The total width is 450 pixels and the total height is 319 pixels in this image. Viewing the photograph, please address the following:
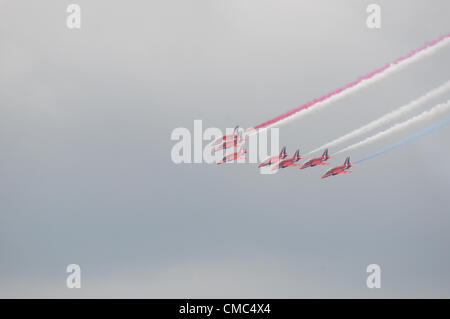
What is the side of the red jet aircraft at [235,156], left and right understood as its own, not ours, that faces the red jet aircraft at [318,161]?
back

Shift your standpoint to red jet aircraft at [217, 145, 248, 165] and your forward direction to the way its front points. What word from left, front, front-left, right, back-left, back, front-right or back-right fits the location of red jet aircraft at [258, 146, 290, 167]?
back

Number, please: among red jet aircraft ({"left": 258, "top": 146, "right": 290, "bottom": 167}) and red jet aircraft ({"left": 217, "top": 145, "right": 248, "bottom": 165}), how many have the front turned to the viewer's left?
2

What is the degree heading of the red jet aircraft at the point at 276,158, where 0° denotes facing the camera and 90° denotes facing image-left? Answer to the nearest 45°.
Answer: approximately 90°

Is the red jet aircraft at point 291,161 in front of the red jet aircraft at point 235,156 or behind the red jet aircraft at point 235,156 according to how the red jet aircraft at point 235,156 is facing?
behind

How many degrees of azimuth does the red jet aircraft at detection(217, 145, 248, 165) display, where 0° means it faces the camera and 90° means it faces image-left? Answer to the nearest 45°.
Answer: approximately 90°

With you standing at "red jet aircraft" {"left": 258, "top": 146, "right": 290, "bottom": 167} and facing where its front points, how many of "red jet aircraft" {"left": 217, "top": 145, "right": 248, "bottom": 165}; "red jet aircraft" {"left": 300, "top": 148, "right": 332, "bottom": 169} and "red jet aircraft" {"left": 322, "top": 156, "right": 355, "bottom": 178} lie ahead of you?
1

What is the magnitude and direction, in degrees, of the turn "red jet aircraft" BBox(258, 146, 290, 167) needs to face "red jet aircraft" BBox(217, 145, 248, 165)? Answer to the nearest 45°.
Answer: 0° — it already faces it

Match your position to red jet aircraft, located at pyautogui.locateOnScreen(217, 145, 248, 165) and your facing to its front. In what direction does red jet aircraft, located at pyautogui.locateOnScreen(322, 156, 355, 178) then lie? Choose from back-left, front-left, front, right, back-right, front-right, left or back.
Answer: back
